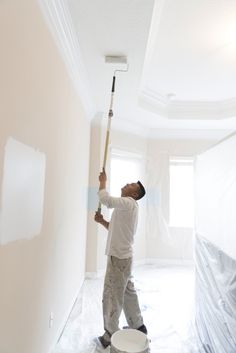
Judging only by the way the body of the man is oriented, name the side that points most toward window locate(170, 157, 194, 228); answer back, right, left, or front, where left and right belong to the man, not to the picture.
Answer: right

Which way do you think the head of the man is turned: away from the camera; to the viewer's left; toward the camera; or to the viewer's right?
to the viewer's left

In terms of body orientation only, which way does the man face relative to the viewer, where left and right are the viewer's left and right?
facing to the left of the viewer

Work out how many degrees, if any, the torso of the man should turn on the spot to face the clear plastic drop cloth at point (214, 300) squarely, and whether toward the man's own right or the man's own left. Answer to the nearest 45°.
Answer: approximately 135° to the man's own left
